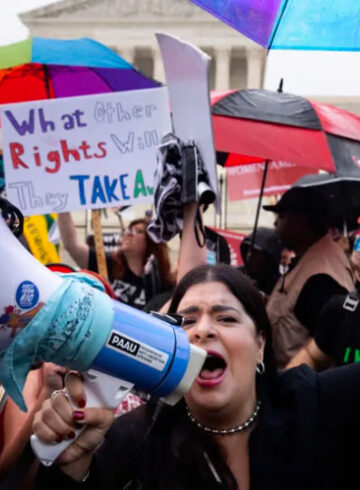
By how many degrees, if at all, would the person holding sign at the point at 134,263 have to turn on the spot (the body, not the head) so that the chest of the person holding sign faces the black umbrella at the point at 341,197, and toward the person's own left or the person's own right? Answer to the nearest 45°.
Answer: approximately 135° to the person's own left

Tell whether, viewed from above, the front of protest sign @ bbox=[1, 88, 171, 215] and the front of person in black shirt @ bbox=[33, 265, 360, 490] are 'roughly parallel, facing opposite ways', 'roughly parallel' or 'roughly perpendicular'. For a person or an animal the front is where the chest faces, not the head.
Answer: roughly parallel

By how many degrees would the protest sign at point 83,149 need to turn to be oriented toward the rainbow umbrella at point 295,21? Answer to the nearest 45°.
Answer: approximately 45° to its left

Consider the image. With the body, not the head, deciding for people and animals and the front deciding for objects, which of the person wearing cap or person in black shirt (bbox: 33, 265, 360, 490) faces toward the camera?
the person in black shirt

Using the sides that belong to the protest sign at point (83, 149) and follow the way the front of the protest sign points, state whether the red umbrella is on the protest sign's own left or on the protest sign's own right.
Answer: on the protest sign's own left

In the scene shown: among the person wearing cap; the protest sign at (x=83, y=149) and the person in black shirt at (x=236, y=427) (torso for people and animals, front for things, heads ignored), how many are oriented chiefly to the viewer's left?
1

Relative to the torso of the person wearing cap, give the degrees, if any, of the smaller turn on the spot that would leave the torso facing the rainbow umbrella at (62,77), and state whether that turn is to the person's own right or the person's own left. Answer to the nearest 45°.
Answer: approximately 45° to the person's own right

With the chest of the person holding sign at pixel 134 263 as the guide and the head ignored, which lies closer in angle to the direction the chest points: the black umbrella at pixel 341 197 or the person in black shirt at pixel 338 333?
the person in black shirt

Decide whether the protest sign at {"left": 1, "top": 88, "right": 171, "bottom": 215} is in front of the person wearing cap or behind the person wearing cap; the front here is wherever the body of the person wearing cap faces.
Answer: in front

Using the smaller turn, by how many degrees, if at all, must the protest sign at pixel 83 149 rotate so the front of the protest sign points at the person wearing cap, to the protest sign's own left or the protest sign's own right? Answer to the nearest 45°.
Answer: approximately 45° to the protest sign's own left

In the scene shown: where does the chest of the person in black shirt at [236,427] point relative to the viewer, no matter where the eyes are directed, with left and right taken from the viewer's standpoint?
facing the viewer

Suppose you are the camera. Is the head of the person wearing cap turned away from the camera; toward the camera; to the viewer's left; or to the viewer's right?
to the viewer's left

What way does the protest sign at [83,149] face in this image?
toward the camera
